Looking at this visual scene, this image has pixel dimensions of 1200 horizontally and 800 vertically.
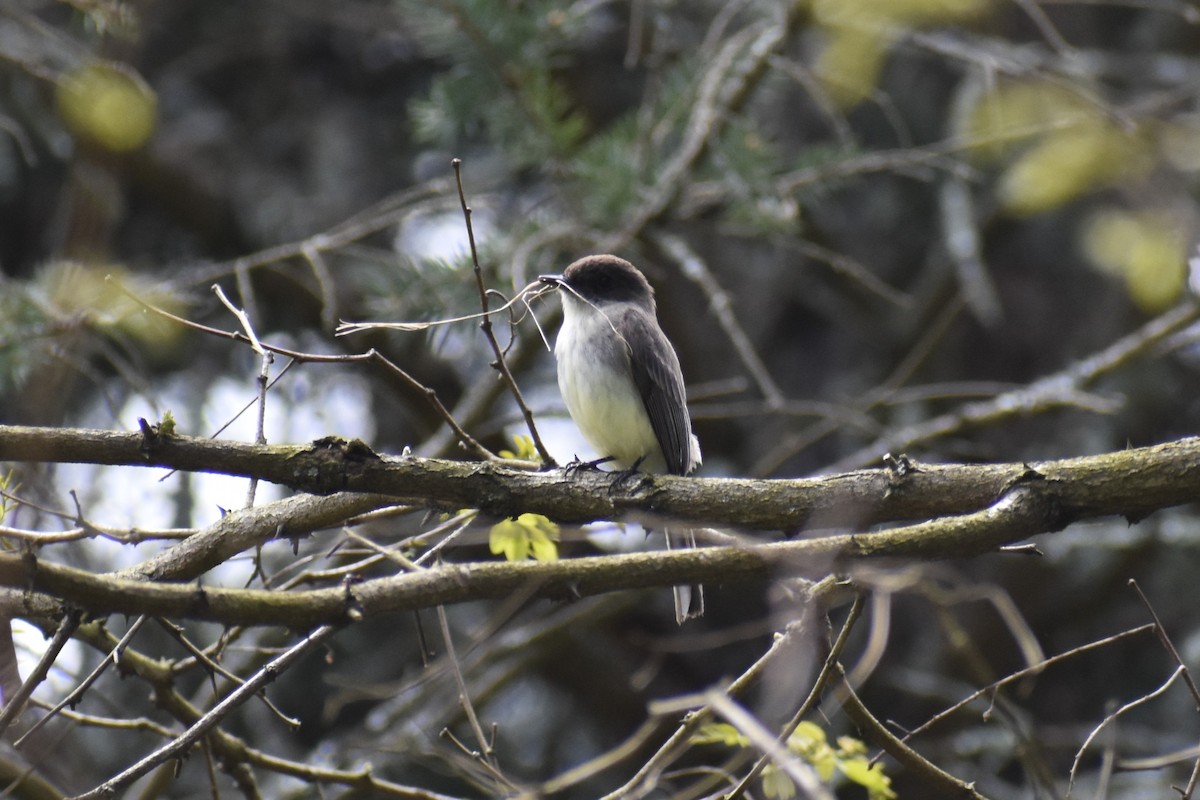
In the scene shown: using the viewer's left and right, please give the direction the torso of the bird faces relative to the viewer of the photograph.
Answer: facing the viewer and to the left of the viewer

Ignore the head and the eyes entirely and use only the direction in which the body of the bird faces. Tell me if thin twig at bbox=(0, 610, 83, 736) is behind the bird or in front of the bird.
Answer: in front

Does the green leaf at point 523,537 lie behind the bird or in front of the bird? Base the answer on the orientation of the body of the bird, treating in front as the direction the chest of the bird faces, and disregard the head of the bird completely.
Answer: in front
